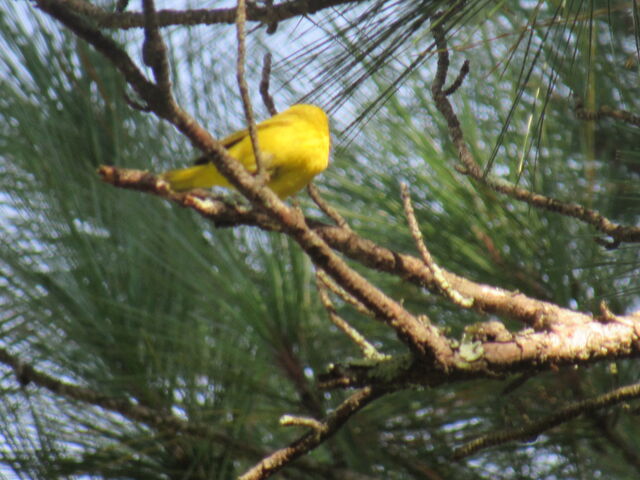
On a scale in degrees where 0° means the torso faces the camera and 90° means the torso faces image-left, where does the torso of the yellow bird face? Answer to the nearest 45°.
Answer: approximately 270°
